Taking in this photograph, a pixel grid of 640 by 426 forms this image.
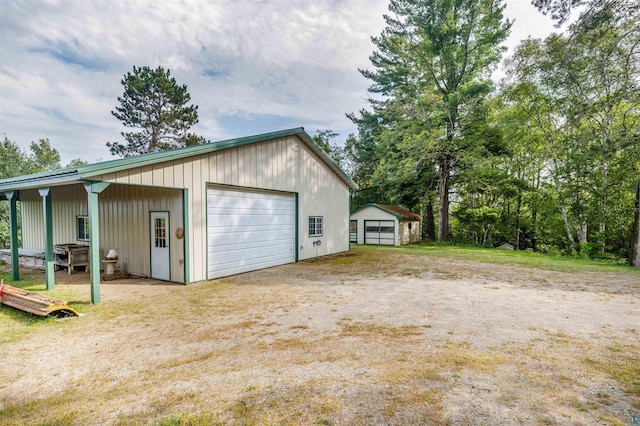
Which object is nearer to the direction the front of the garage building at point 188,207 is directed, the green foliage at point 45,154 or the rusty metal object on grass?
the rusty metal object on grass

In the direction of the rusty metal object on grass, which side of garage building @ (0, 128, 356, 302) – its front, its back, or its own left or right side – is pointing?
right

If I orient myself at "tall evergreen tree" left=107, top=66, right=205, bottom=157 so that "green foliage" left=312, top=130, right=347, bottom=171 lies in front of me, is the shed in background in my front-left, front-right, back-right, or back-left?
front-right

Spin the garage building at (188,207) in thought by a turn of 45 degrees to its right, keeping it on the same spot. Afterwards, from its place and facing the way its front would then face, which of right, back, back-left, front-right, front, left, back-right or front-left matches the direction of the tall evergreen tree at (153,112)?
back

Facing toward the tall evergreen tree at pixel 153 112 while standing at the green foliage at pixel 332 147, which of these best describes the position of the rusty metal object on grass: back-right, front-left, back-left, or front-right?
front-left

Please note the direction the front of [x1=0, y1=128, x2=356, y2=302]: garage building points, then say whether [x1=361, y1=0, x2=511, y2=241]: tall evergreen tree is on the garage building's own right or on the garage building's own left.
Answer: on the garage building's own left

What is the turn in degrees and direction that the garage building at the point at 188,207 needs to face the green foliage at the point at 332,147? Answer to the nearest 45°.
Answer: approximately 90° to its left

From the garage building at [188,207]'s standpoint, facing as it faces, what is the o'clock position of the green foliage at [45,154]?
The green foliage is roughly at 7 o'clock from the garage building.

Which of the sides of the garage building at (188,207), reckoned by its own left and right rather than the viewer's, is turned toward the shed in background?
left
